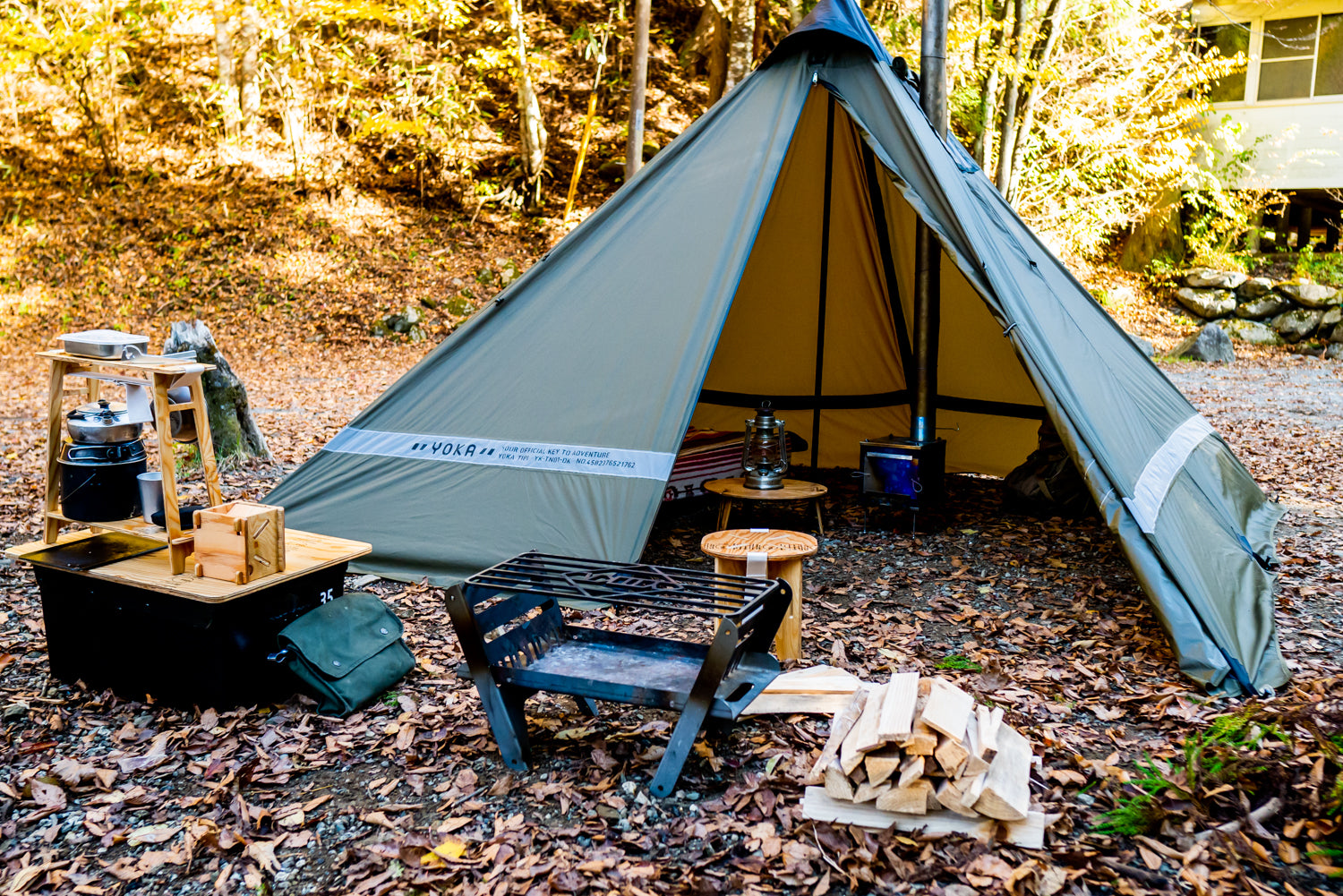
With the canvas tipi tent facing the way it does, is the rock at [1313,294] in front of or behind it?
behind

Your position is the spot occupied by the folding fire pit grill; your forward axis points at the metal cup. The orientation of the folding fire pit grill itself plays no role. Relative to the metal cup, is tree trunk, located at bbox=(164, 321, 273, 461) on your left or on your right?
right

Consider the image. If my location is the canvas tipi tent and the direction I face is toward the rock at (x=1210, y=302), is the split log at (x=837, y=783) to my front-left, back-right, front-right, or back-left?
back-right

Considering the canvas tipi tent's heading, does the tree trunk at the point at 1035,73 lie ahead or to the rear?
to the rear

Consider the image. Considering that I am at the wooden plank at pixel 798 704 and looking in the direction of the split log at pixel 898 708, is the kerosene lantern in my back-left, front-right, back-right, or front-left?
back-left

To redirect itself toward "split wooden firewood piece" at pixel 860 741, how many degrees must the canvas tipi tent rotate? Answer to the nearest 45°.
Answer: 0° — it already faces it

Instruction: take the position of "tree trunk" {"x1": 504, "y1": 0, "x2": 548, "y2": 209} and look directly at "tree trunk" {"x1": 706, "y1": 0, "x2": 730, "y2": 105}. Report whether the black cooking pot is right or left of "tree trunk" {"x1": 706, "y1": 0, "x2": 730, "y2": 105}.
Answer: right

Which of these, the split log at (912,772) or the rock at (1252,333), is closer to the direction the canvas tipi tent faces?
the split log

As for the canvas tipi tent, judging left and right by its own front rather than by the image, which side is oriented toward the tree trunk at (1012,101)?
back

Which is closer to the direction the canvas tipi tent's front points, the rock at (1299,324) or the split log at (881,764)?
the split log

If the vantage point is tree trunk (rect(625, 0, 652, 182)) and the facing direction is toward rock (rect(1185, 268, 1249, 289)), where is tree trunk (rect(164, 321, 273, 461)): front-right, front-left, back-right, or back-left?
back-right

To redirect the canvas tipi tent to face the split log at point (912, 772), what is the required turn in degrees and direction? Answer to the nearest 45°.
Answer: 0° — it already faces it

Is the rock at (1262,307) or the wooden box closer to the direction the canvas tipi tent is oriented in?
the wooden box

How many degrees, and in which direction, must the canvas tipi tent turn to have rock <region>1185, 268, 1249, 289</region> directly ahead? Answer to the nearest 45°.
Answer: approximately 135° to its left
